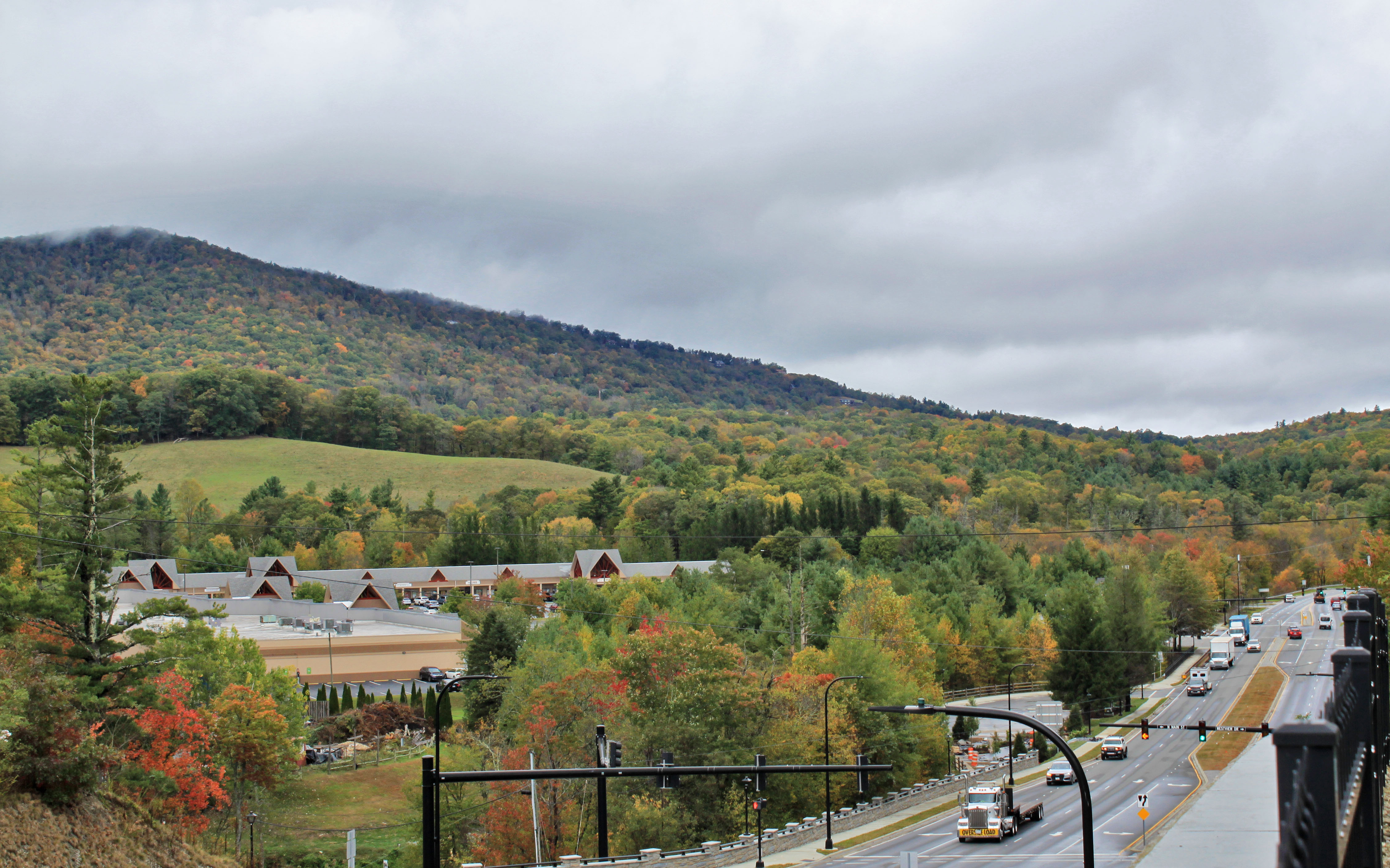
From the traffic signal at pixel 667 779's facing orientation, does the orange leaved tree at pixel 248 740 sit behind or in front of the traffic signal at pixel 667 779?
in front

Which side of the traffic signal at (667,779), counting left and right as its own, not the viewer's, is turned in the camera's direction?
back

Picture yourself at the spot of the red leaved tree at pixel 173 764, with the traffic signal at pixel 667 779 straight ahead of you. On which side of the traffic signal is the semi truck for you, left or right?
left

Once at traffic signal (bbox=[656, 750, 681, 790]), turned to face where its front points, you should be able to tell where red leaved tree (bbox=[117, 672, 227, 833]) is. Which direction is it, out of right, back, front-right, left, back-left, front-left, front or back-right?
front-left
